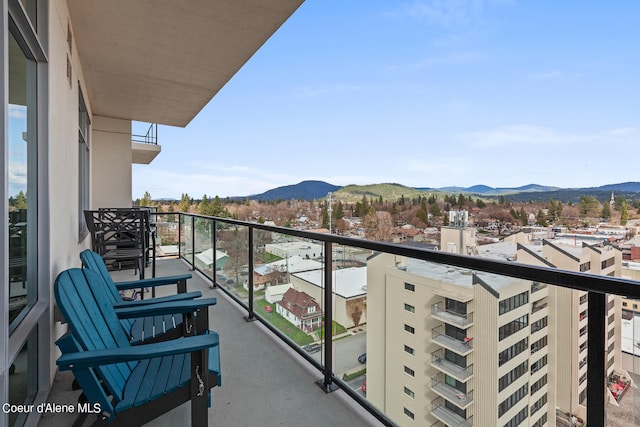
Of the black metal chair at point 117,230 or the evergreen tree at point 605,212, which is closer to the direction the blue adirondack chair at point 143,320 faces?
the evergreen tree

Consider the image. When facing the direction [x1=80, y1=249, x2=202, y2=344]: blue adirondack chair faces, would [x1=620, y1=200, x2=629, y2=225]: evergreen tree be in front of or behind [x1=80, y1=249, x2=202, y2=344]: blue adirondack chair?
in front

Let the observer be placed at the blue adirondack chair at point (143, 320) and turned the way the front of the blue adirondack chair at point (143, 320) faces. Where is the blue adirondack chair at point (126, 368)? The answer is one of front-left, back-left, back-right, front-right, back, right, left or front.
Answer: right

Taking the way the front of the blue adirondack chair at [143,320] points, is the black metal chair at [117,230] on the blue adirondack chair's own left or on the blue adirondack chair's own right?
on the blue adirondack chair's own left

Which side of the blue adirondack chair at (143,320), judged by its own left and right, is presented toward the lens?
right
